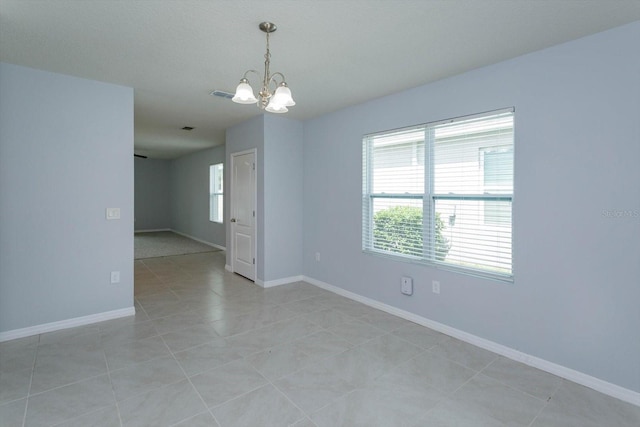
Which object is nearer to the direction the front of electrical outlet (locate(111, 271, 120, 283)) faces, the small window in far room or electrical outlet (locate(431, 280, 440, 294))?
the electrical outlet

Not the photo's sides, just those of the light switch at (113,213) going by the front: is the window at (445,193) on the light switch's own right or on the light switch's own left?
on the light switch's own left

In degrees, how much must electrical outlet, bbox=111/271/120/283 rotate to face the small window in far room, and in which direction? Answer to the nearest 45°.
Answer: approximately 135° to its left

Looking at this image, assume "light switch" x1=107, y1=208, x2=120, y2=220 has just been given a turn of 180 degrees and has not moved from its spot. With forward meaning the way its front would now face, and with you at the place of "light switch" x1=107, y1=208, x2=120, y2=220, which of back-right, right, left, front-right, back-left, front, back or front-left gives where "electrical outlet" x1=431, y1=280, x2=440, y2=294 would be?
back-right

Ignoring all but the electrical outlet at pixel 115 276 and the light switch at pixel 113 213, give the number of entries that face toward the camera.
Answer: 2

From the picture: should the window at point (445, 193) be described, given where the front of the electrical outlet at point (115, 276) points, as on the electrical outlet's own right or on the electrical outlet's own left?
on the electrical outlet's own left

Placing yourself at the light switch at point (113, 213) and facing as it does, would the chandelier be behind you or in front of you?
in front

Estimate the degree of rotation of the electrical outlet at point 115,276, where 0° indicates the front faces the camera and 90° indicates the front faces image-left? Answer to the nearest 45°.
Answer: approximately 0°

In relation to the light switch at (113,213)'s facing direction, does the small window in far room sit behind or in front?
behind
